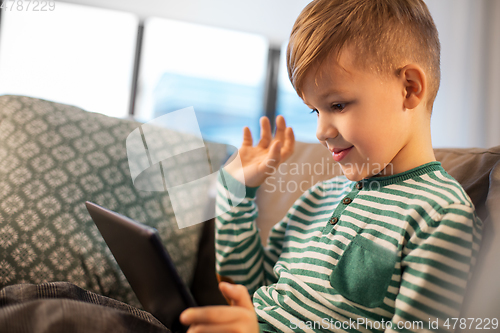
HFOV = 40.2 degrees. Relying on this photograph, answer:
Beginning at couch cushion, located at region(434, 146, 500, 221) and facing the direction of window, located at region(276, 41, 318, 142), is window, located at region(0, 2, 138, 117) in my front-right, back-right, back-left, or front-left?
front-left
